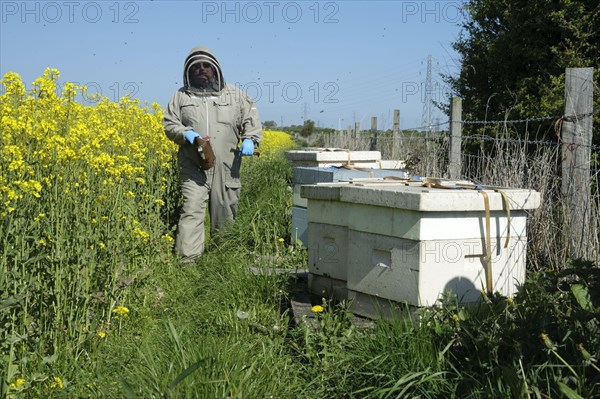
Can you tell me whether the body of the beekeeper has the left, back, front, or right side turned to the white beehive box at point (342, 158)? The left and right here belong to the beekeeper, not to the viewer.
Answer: left

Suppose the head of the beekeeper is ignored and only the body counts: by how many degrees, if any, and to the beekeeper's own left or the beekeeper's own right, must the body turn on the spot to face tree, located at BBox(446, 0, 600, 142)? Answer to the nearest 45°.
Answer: approximately 90° to the beekeeper's own left

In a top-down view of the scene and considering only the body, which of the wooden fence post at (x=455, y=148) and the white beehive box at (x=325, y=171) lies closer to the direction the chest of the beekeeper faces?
the white beehive box

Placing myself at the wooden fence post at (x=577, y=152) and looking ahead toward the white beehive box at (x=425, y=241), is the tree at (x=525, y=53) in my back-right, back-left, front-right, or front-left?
back-right

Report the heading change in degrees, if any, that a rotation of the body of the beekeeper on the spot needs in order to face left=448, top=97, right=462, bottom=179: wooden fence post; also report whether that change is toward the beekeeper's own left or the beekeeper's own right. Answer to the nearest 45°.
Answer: approximately 90° to the beekeeper's own left

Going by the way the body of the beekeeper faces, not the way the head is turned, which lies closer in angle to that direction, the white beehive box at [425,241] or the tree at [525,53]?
the white beehive box

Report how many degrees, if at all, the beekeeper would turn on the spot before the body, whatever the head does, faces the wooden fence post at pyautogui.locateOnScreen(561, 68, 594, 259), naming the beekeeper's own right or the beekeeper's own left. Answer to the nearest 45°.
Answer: approximately 45° to the beekeeper's own left

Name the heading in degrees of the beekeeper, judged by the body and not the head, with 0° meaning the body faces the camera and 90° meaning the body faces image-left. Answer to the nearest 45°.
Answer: approximately 0°
